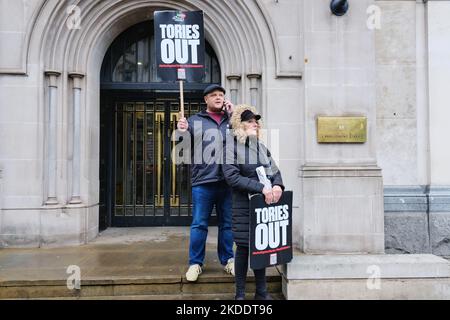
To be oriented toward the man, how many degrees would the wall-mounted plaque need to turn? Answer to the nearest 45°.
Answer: approximately 45° to its right

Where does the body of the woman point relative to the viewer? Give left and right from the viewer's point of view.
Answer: facing the viewer and to the right of the viewer

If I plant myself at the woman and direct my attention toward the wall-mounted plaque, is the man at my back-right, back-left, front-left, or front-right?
front-left

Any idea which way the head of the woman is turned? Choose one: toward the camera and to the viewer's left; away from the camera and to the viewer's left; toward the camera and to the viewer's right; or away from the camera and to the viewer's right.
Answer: toward the camera and to the viewer's right

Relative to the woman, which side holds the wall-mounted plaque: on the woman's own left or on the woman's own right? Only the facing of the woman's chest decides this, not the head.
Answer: on the woman's own left

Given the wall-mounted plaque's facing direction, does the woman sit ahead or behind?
ahead

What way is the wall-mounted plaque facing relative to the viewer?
toward the camera

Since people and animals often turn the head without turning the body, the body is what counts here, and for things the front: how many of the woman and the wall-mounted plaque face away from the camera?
0

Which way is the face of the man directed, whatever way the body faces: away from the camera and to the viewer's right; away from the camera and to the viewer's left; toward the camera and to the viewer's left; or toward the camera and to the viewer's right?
toward the camera and to the viewer's right
